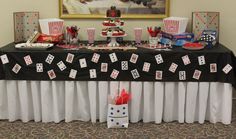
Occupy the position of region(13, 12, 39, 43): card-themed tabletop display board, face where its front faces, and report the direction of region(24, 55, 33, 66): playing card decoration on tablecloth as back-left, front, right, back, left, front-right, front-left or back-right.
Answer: front

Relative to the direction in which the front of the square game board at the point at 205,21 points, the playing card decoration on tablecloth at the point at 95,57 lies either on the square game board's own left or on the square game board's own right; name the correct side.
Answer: on the square game board's own right

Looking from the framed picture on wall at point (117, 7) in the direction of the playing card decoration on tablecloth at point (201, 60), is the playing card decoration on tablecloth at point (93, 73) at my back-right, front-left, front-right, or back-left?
front-right

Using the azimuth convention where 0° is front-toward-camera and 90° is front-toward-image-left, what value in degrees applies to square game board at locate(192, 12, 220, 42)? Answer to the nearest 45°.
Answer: approximately 0°

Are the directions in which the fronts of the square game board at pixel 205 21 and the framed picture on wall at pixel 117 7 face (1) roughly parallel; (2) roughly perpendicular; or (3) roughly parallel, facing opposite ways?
roughly parallel

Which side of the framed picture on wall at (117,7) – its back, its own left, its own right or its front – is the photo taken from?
front

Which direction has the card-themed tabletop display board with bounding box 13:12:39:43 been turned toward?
toward the camera

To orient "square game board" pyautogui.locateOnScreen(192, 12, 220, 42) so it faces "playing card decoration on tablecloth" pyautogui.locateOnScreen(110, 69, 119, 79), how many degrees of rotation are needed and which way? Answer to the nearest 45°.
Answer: approximately 45° to its right

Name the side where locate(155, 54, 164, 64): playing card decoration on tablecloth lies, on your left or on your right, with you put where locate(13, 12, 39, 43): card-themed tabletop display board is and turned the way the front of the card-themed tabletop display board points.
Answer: on your left

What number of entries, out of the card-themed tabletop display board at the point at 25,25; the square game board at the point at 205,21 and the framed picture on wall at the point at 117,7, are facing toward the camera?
3

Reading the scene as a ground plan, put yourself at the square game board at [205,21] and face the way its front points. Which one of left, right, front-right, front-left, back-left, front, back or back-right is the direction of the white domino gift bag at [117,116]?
front-right

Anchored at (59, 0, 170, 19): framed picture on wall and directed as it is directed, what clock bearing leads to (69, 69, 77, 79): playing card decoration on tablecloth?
The playing card decoration on tablecloth is roughly at 1 o'clock from the framed picture on wall.
